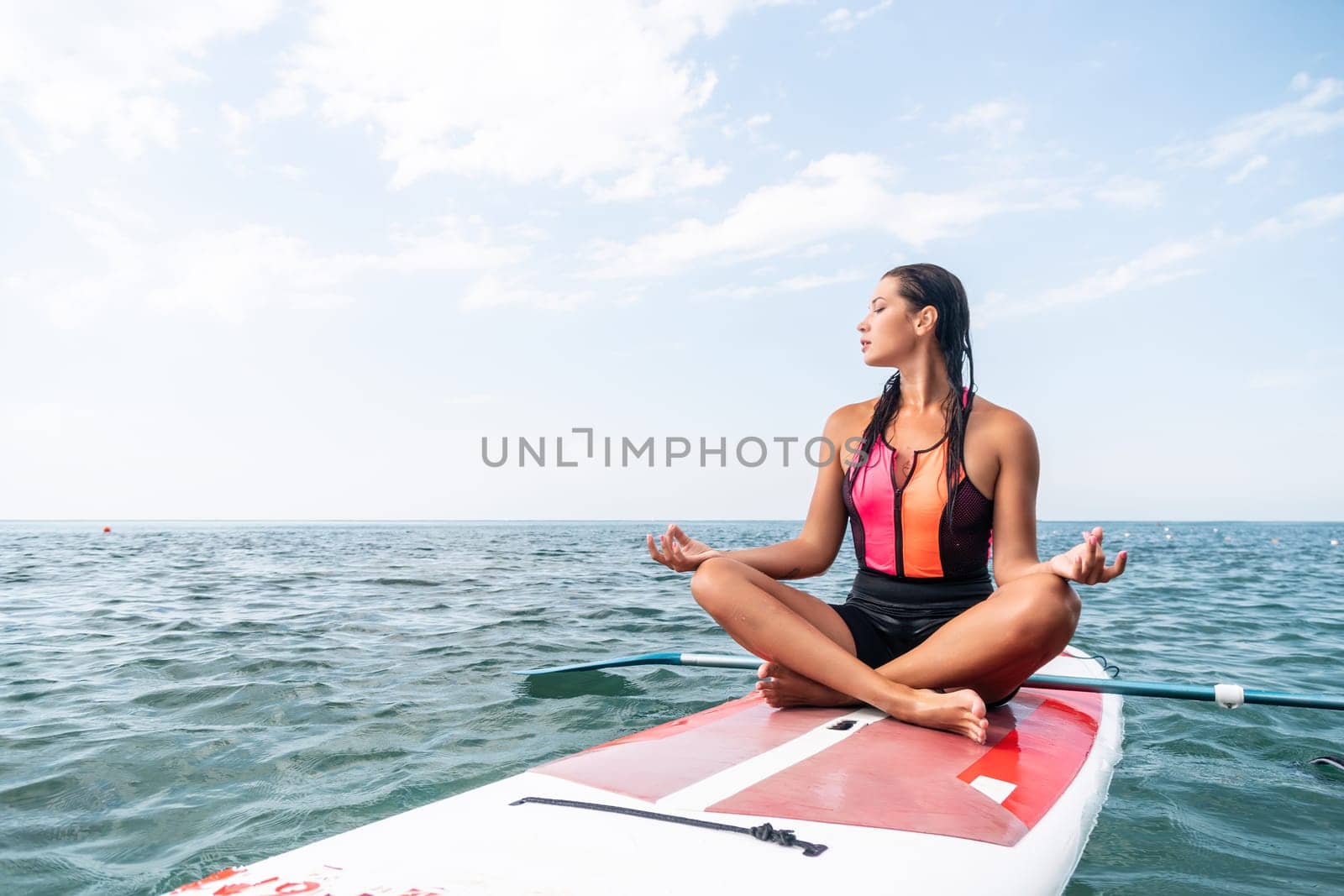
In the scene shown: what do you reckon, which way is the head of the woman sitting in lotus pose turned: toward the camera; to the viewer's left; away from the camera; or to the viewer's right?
to the viewer's left

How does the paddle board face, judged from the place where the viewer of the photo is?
facing the viewer and to the left of the viewer
